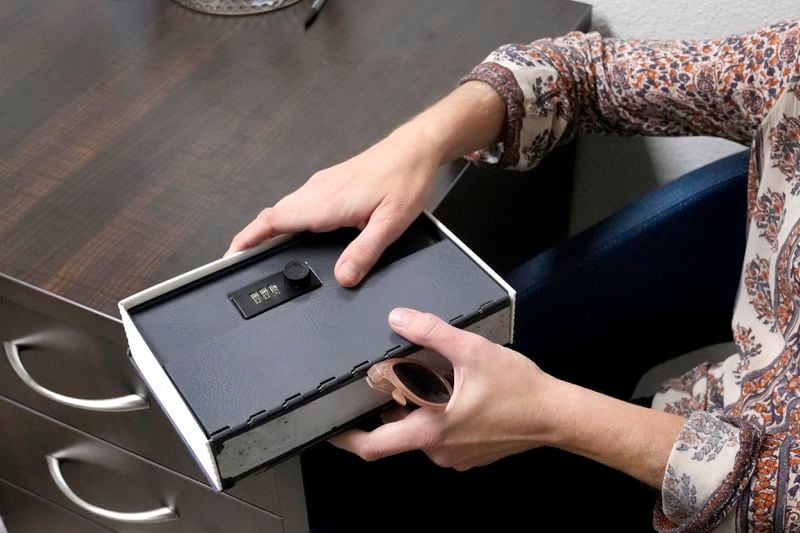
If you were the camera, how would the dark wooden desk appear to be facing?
facing the viewer and to the left of the viewer
